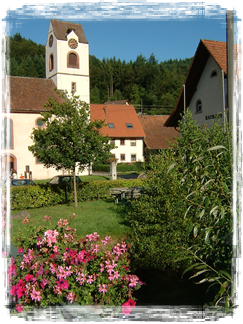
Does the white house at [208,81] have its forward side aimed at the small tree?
yes

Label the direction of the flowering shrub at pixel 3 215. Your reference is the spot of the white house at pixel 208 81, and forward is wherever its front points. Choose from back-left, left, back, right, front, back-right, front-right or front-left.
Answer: front-left

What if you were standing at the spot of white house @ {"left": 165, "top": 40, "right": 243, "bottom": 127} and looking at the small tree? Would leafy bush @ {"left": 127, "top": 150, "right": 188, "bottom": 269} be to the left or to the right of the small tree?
left

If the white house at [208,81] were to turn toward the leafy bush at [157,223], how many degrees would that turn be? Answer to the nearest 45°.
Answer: approximately 45° to its left

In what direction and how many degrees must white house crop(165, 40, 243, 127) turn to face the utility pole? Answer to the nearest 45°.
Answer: approximately 45° to its left

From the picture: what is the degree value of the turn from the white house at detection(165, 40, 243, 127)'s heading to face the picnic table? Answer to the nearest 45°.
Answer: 0° — it already faces it

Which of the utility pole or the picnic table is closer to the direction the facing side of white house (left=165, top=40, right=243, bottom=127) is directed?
the picnic table

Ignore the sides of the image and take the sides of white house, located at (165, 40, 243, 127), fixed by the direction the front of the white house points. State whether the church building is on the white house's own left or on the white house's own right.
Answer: on the white house's own right

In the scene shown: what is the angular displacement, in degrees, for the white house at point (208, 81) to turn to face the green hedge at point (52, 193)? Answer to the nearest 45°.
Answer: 0° — it already faces it

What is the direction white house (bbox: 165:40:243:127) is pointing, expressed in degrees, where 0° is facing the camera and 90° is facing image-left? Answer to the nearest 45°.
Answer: approximately 45°
